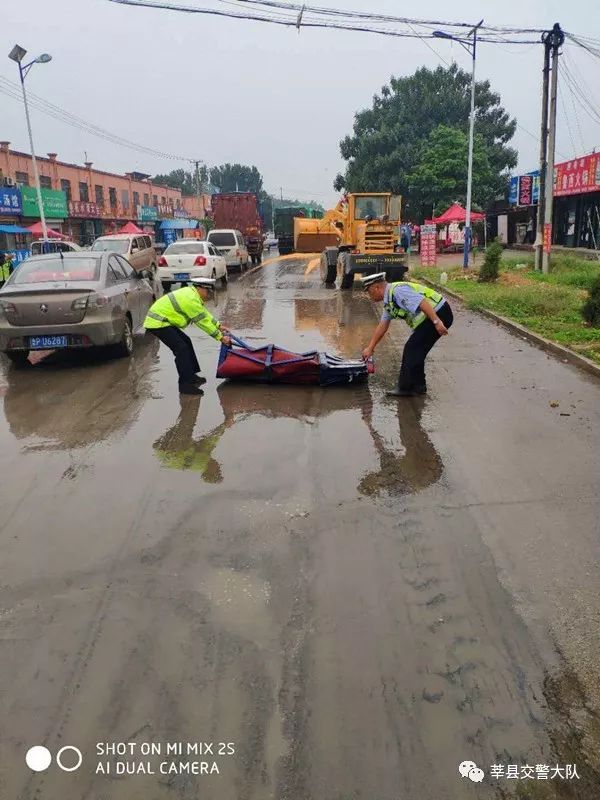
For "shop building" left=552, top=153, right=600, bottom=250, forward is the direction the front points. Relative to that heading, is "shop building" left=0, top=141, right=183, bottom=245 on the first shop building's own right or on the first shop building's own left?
on the first shop building's own right

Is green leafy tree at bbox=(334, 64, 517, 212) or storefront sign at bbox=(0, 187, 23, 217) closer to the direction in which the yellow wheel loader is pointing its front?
the storefront sign

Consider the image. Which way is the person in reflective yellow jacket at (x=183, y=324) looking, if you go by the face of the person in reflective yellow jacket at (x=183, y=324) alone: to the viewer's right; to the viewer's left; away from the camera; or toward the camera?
to the viewer's right

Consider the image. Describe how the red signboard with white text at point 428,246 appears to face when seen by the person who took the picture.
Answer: facing the viewer

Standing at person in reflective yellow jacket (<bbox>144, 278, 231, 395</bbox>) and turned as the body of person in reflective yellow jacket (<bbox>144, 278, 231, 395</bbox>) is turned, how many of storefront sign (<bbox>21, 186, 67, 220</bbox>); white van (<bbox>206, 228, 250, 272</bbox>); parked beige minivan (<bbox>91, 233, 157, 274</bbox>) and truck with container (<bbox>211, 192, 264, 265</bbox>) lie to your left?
4

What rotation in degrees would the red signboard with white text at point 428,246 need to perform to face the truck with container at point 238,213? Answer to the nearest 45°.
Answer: approximately 135° to its right

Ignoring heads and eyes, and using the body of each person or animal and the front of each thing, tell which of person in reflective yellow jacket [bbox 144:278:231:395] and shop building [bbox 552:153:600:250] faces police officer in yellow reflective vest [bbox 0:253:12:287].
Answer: the shop building

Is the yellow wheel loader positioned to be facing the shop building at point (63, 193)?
yes

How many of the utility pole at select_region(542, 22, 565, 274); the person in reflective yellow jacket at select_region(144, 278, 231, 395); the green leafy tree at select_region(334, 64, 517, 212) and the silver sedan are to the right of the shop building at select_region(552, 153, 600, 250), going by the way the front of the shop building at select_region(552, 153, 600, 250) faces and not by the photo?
1

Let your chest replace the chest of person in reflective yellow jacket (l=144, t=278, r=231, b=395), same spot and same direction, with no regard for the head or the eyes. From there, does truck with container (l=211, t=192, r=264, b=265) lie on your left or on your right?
on your left

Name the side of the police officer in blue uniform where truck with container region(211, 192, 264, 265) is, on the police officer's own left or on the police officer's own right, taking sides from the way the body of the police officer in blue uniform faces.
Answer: on the police officer's own right

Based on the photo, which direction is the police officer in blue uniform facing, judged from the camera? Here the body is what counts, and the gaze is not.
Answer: to the viewer's left

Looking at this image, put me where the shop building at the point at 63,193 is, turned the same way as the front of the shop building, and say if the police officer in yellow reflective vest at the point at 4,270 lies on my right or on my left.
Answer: on my right

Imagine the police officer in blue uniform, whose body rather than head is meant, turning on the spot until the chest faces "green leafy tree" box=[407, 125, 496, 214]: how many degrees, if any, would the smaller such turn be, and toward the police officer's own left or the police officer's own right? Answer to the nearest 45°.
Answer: approximately 90° to the police officer's own right

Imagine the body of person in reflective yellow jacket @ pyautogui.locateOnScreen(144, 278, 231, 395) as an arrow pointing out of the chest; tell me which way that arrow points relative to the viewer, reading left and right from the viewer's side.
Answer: facing to the right of the viewer

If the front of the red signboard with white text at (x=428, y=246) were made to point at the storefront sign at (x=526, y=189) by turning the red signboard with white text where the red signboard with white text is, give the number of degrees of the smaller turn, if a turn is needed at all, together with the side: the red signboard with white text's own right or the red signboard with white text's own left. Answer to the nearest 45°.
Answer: approximately 135° to the red signboard with white text's own left

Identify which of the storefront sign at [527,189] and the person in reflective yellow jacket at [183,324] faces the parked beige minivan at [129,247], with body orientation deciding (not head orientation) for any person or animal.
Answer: the storefront sign

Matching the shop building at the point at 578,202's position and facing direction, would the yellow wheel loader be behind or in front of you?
in front

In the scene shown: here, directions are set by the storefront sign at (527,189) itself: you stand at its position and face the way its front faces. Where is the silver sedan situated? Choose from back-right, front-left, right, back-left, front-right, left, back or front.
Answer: front-left

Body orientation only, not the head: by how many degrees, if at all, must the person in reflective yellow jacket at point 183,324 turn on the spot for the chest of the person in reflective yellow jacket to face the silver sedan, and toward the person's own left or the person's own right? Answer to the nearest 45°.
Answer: approximately 135° to the person's own left
